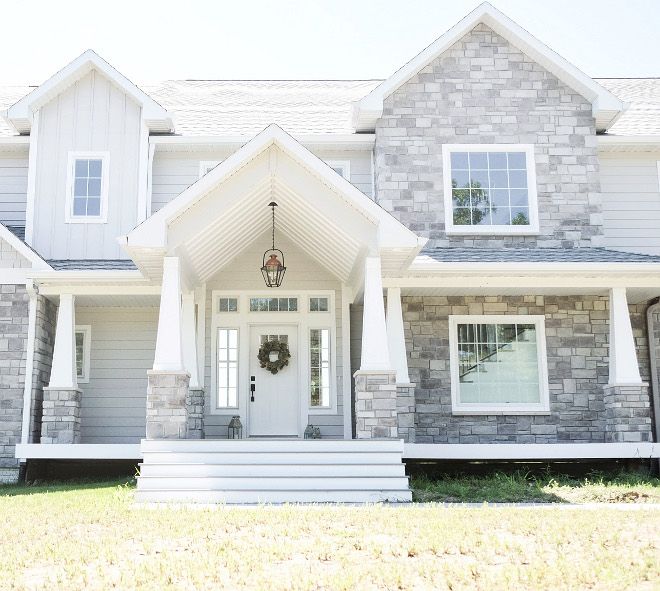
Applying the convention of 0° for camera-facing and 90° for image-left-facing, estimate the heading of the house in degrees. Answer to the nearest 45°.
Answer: approximately 0°

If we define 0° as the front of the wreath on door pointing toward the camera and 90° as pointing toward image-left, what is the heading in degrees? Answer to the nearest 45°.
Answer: approximately 0°
